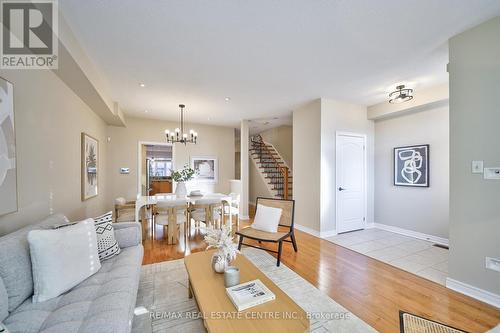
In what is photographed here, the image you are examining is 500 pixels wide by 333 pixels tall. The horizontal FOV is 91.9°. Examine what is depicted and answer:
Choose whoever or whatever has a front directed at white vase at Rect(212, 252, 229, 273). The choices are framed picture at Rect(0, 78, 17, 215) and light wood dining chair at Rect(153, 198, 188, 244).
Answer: the framed picture

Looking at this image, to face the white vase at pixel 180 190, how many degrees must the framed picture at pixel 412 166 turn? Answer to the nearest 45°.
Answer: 0° — it already faces it

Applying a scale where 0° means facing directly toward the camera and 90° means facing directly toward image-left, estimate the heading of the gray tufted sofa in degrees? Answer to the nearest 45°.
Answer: approximately 270°

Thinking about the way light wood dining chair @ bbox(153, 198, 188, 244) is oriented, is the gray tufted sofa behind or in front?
behind

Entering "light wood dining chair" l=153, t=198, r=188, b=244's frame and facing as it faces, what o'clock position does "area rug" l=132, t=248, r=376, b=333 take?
The area rug is roughly at 6 o'clock from the light wood dining chair.

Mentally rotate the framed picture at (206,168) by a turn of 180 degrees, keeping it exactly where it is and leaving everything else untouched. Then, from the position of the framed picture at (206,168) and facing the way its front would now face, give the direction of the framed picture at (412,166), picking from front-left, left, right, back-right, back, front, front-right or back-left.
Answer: back-right

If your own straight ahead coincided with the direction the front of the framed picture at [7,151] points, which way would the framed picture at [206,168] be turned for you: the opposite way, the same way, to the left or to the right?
to the right

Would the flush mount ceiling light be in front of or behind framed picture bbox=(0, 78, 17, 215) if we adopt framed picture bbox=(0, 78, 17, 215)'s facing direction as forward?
in front

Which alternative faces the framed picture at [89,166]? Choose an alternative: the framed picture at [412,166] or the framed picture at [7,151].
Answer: the framed picture at [412,166]

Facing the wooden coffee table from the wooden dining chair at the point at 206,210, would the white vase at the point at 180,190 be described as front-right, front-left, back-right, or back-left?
back-right

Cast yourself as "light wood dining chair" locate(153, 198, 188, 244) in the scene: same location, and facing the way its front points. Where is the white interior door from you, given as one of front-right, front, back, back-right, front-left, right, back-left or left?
right

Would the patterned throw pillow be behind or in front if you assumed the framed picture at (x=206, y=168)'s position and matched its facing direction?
in front

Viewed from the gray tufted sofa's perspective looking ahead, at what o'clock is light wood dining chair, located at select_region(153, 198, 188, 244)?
The light wood dining chair is roughly at 10 o'clock from the gray tufted sofa.

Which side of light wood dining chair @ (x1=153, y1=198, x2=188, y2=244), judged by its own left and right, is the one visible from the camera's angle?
back
